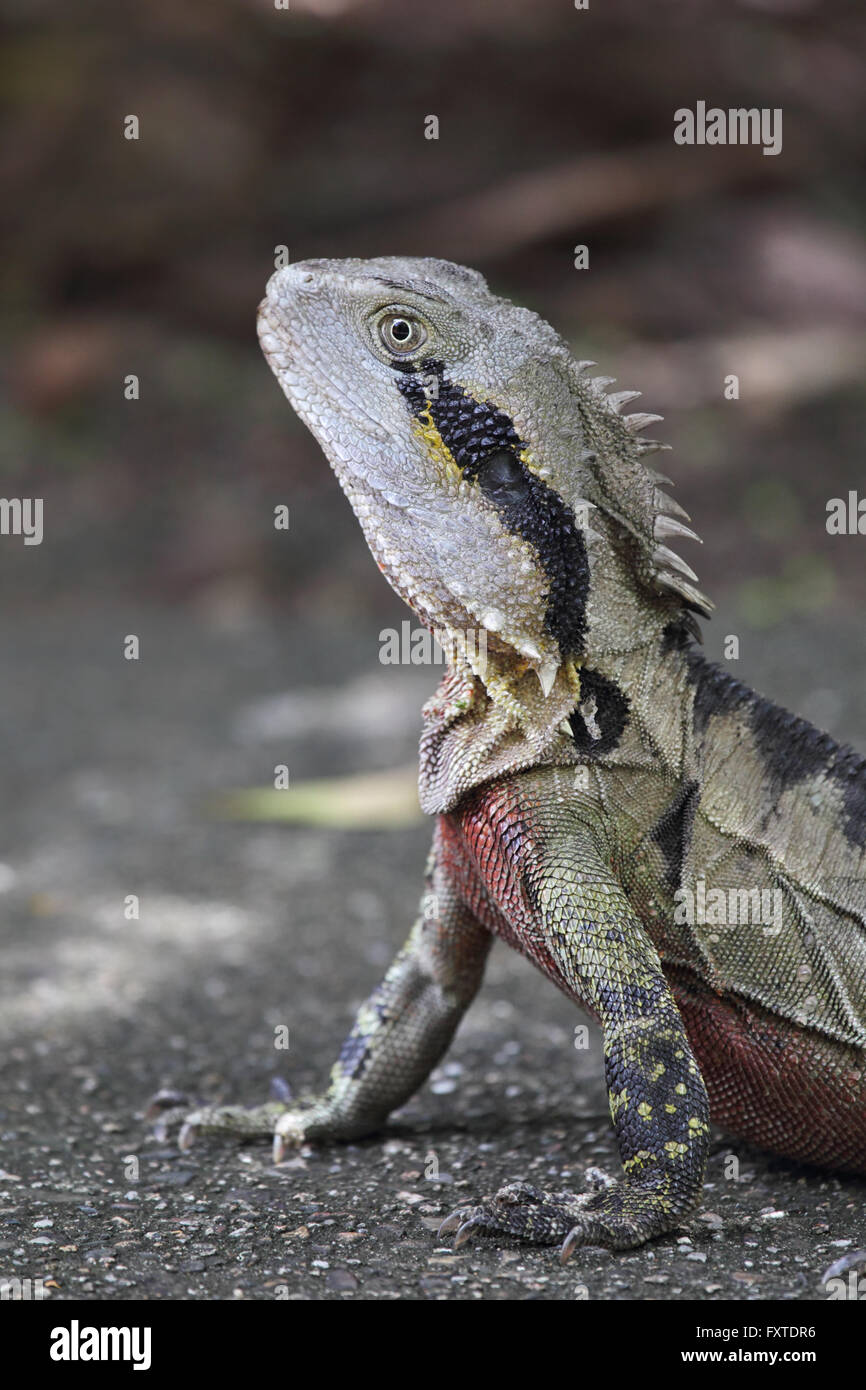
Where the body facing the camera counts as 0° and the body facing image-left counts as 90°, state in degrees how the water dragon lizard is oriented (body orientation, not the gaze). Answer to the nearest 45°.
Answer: approximately 90°
